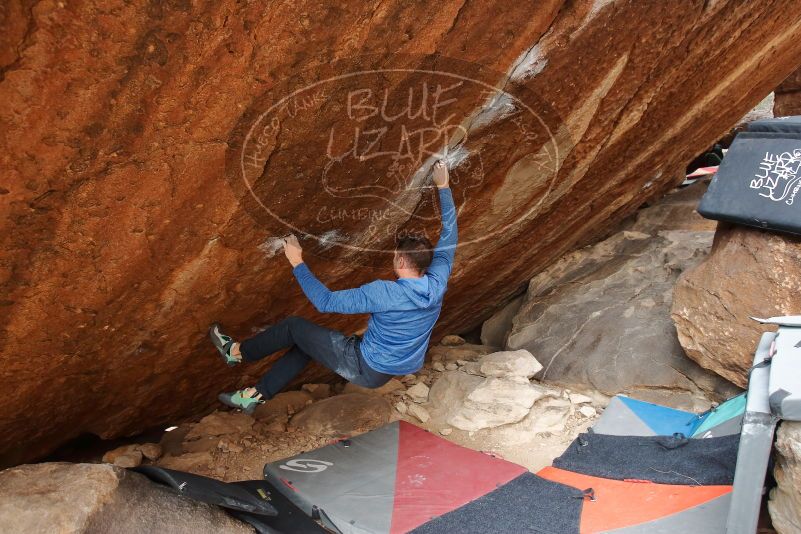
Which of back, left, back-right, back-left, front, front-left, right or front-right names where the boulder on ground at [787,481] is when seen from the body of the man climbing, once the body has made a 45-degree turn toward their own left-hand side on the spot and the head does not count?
back-left

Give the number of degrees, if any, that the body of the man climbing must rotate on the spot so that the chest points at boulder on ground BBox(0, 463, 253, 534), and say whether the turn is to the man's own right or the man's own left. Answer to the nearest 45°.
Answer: approximately 90° to the man's own left

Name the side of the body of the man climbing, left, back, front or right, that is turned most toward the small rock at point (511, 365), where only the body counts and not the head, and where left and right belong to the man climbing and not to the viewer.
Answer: right

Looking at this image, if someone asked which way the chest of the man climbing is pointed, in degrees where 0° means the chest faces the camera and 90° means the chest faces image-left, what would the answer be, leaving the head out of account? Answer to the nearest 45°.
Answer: approximately 135°

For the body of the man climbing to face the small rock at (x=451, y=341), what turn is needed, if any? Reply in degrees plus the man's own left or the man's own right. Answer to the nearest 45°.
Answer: approximately 45° to the man's own right

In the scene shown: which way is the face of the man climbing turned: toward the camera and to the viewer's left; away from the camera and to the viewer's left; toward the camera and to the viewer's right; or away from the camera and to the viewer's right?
away from the camera and to the viewer's left
